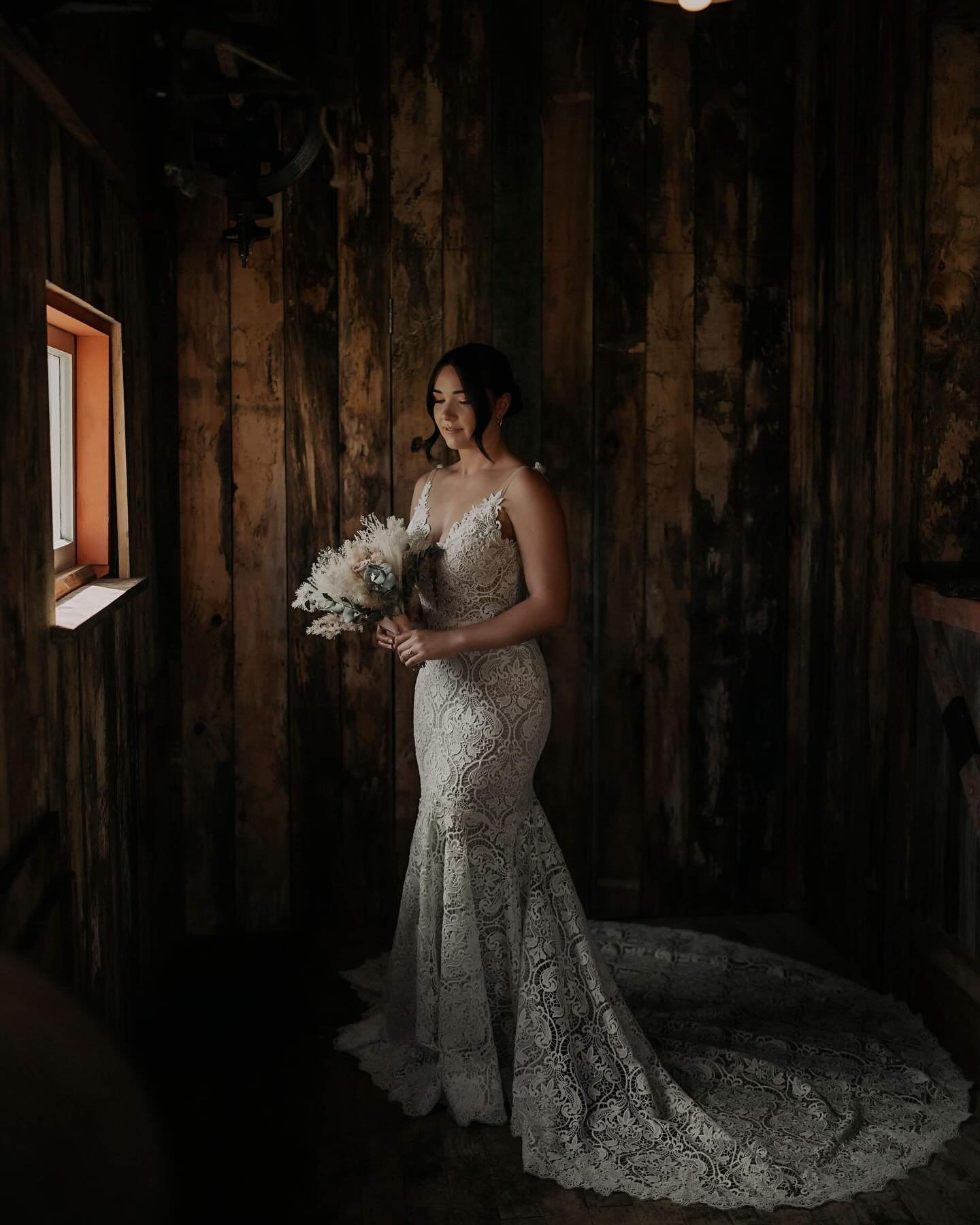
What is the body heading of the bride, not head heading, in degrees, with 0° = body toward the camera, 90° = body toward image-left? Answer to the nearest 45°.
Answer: approximately 45°
